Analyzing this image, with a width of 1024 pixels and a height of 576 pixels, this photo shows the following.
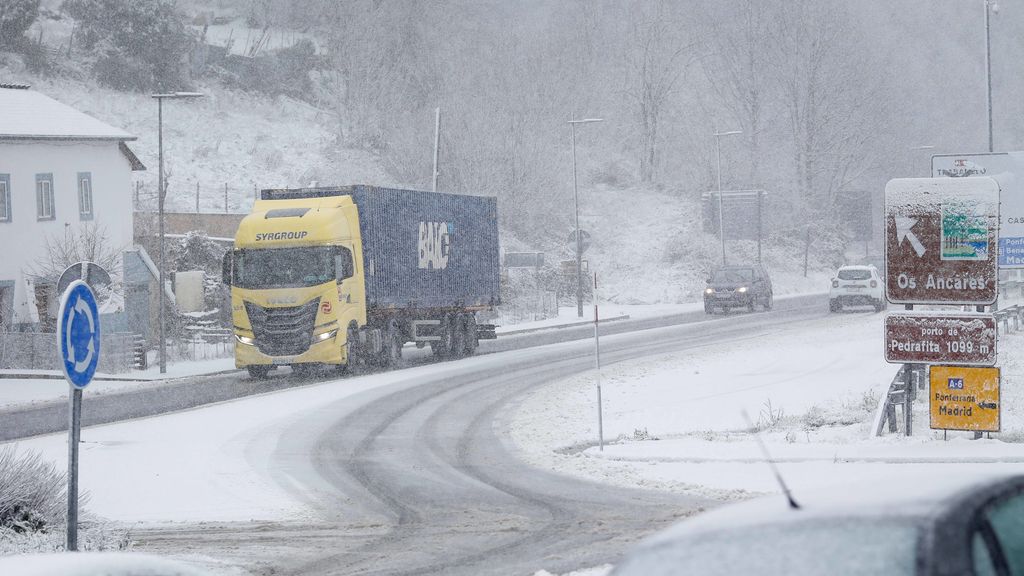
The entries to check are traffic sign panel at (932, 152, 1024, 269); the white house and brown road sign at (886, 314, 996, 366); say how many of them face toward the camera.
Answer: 3

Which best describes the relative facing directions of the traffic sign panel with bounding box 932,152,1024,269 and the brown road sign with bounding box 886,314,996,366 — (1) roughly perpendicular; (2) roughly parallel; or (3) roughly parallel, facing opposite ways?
roughly parallel

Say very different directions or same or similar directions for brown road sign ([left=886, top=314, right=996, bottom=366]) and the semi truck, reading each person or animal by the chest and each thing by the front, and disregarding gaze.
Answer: same or similar directions

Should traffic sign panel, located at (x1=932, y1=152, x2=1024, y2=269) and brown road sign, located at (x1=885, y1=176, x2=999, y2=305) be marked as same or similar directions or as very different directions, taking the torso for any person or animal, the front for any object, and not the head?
same or similar directions

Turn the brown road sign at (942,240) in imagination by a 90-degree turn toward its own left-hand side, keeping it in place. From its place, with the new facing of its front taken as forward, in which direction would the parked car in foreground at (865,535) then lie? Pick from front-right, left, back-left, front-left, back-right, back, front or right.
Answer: right

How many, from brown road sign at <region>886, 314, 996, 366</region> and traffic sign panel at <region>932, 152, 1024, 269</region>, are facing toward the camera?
2

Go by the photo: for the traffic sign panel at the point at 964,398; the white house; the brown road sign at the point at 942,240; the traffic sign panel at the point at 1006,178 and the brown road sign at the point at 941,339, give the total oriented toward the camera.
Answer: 5

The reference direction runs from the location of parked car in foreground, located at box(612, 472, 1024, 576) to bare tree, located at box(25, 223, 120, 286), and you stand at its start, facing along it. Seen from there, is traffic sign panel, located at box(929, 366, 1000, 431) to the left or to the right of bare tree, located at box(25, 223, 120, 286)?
right

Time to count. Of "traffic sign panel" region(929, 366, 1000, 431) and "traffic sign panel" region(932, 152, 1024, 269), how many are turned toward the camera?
2

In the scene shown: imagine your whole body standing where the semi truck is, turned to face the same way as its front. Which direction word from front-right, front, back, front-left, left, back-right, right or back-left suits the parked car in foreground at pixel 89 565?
front-left

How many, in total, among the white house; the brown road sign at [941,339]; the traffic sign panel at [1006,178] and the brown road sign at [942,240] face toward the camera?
4

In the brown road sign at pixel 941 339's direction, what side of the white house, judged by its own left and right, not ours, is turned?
front

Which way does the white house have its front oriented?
toward the camera

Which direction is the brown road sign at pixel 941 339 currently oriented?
toward the camera

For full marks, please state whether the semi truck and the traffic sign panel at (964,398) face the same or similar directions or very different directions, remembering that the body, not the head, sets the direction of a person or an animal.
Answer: same or similar directions

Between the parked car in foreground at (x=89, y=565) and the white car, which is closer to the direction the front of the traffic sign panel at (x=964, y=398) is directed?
the parked car in foreground

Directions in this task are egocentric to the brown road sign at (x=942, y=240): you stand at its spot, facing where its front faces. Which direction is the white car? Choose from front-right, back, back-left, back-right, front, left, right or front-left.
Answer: back

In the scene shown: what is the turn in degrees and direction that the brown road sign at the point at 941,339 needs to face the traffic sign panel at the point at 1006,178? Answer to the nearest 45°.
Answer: approximately 180°
